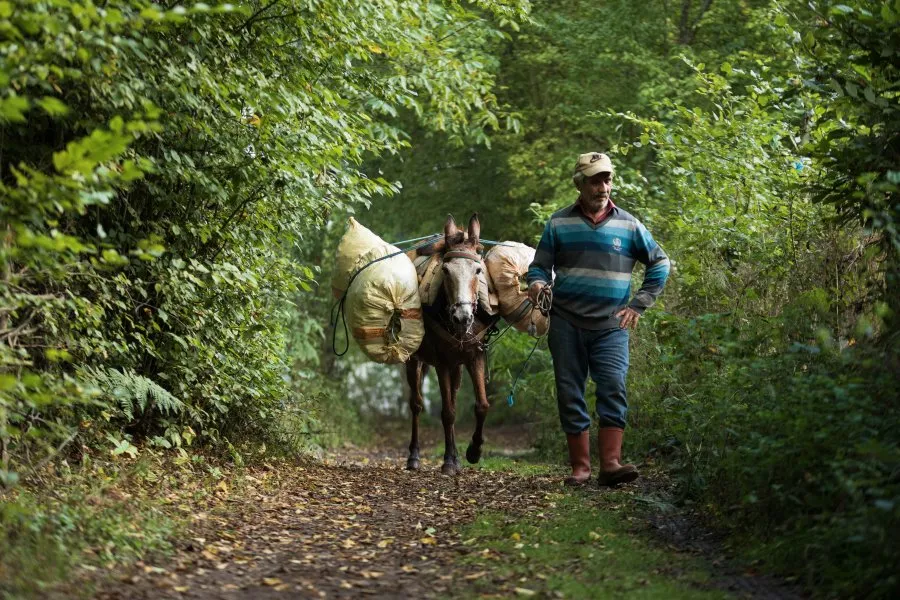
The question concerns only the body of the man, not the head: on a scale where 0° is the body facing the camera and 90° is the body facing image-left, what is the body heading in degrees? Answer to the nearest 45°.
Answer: approximately 0°

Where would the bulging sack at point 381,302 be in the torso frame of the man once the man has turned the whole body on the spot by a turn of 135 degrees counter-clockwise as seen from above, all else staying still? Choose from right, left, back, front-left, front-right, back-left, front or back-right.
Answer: left

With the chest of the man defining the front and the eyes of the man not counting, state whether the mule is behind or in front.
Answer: behind
